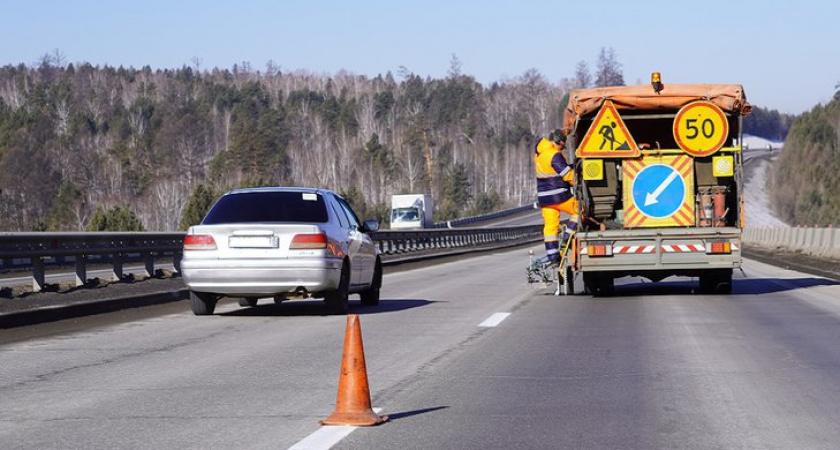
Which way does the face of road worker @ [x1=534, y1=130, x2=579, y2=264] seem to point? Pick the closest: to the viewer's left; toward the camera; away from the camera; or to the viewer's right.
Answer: to the viewer's right

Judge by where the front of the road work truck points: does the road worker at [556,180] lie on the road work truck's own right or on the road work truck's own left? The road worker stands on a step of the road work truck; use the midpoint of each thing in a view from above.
on the road work truck's own left

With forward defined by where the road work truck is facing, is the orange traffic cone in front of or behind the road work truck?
behind

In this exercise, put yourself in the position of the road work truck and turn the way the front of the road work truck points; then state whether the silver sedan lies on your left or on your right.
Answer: on your left

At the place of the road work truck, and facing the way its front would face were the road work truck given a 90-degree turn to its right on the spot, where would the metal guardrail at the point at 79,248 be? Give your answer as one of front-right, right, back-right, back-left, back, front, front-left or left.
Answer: back

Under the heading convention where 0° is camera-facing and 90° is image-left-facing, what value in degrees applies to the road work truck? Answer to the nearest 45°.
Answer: approximately 180°
